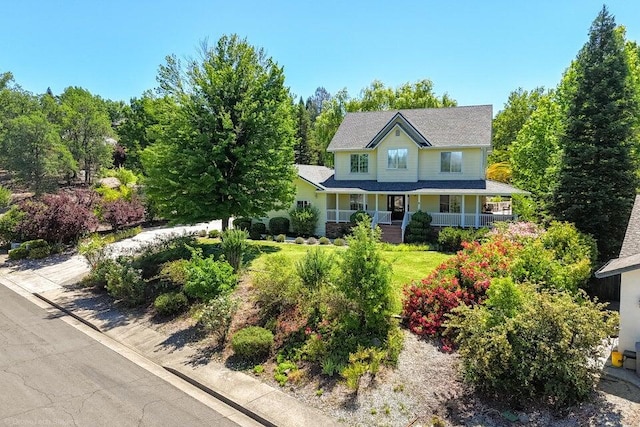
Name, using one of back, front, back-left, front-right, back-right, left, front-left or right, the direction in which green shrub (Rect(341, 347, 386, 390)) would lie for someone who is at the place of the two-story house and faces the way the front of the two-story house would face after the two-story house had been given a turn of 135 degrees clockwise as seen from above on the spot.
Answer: back-left

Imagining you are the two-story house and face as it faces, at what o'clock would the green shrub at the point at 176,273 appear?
The green shrub is roughly at 1 o'clock from the two-story house.

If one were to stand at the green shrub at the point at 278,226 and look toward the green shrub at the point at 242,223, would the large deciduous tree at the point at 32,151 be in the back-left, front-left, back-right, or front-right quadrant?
front-right

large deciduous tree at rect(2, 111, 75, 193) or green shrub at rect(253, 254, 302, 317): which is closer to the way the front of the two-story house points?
the green shrub

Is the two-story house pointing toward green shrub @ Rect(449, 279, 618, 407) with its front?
yes

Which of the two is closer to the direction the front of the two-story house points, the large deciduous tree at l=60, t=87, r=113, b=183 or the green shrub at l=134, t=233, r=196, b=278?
the green shrub

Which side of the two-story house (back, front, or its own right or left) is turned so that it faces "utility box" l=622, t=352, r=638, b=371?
front

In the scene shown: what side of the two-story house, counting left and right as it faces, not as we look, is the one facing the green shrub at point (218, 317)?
front

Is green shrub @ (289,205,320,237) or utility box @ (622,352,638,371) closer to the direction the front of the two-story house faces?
the utility box

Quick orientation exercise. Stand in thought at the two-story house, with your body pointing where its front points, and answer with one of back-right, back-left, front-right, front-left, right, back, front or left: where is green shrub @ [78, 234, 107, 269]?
front-right

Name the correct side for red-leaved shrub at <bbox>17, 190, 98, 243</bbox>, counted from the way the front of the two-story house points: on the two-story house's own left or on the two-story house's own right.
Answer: on the two-story house's own right

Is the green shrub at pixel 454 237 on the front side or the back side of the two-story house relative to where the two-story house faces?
on the front side

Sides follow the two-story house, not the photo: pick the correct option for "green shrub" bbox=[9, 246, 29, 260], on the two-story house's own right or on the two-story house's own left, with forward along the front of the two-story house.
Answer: on the two-story house's own right

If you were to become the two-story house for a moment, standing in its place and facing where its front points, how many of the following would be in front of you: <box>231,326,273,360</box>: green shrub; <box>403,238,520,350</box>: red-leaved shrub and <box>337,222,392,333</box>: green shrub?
3

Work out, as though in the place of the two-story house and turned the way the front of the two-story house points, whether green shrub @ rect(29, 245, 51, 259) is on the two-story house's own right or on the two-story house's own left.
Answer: on the two-story house's own right

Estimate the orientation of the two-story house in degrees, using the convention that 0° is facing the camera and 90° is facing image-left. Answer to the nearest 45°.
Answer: approximately 0°

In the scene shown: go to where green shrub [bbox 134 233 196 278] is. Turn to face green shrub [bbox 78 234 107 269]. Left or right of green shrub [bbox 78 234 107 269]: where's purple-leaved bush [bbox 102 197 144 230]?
right

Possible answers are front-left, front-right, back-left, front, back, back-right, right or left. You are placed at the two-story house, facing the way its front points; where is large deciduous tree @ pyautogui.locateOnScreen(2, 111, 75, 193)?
right

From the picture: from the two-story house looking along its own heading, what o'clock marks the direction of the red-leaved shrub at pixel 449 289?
The red-leaved shrub is roughly at 12 o'clock from the two-story house.
